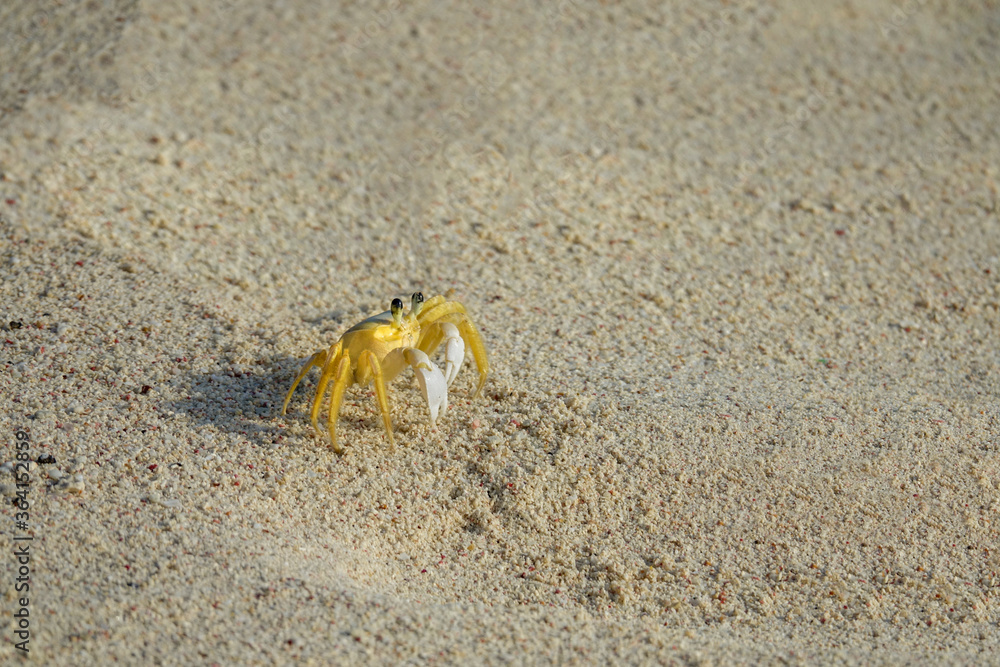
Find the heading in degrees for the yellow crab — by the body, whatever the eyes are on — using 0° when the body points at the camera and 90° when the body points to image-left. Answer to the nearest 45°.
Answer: approximately 315°
